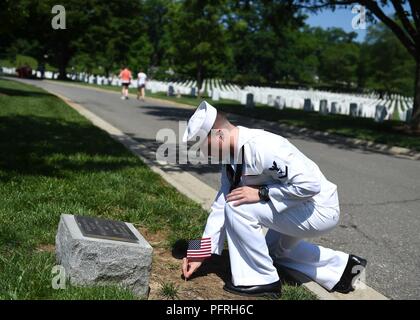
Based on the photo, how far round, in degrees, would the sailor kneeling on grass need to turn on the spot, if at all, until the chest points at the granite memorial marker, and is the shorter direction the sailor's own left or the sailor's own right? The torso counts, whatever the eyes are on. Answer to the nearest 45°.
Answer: approximately 45° to the sailor's own left

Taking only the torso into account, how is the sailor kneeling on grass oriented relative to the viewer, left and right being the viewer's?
facing to the left of the viewer
